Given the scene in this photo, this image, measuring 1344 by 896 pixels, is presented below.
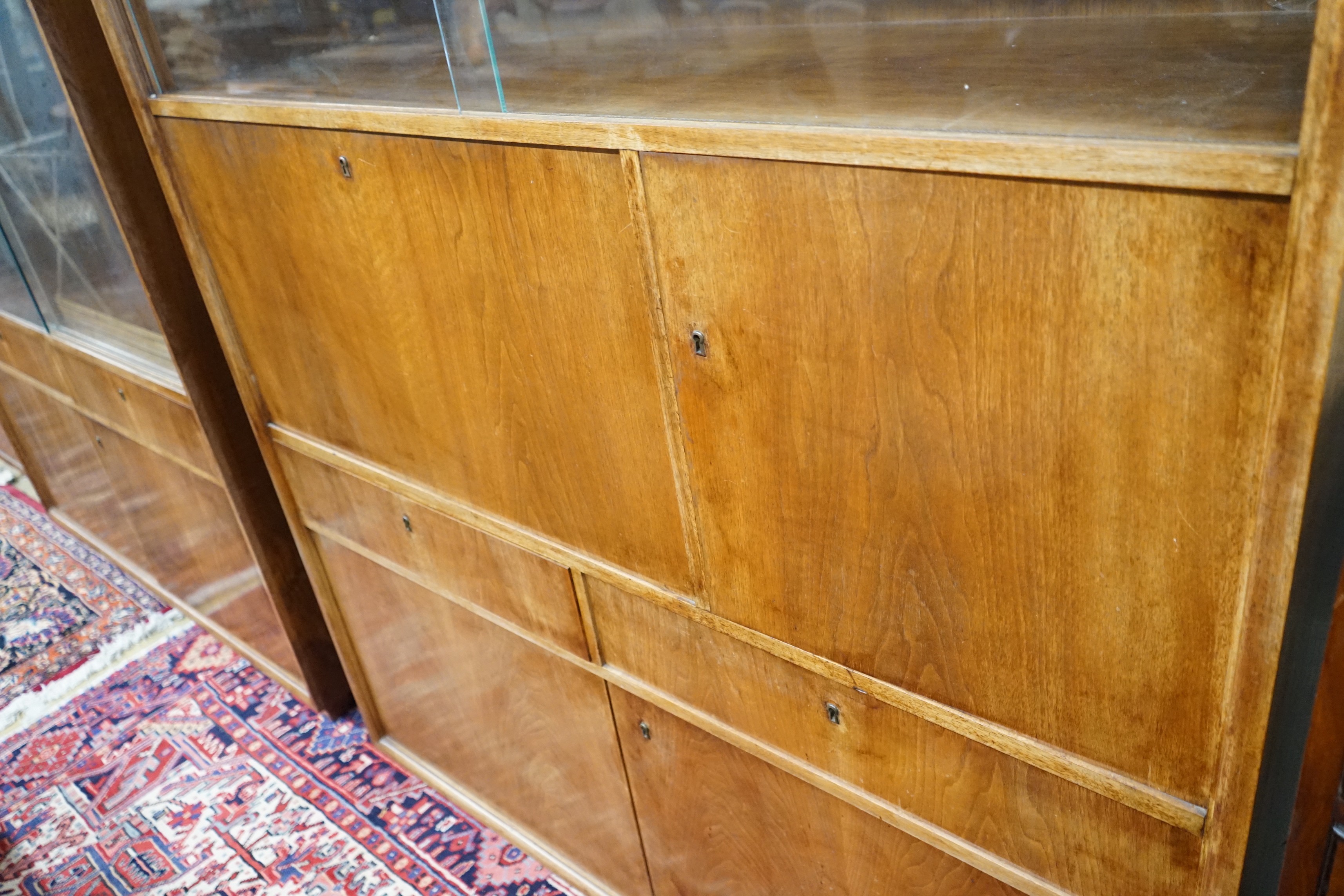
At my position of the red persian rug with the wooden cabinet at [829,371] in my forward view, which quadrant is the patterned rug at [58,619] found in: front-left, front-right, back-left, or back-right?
back-left

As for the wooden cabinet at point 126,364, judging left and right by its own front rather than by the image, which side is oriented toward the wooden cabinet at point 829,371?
left

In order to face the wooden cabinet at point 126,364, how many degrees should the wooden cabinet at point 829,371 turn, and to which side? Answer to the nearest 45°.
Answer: approximately 90° to its right

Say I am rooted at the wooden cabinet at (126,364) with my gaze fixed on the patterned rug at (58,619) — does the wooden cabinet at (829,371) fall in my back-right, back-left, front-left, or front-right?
back-left

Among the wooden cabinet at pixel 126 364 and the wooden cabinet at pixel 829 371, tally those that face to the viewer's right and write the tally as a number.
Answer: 0
